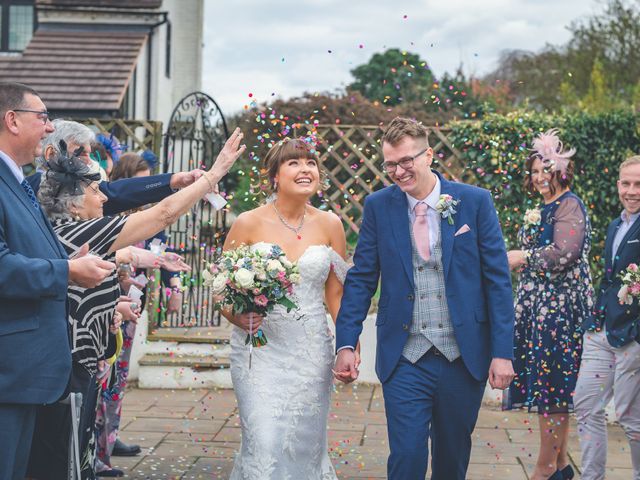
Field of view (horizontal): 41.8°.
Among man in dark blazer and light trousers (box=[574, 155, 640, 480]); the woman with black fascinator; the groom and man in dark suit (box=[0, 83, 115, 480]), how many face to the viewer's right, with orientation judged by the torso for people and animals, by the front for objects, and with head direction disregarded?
2

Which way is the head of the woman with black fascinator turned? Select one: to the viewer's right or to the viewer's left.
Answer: to the viewer's right

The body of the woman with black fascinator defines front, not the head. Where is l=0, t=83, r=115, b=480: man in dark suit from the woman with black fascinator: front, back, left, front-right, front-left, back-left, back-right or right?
right

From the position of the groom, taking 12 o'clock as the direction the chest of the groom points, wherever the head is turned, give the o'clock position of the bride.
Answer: The bride is roughly at 4 o'clock from the groom.

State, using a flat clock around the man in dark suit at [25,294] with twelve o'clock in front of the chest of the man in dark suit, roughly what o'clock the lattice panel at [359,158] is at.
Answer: The lattice panel is roughly at 10 o'clock from the man in dark suit.

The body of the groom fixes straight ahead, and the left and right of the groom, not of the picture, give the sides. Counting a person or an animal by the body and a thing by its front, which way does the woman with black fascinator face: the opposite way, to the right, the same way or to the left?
to the left

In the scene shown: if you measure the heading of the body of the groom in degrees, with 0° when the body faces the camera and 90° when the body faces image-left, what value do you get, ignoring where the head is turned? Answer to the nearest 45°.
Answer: approximately 0°

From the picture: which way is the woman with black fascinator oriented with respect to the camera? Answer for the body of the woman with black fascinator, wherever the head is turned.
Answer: to the viewer's right

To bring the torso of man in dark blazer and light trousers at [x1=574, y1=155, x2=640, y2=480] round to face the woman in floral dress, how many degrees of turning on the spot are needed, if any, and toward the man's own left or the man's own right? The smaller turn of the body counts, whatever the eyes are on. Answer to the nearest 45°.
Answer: approximately 90° to the man's own right

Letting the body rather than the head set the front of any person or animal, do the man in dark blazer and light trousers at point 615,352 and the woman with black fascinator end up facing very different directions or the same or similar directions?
very different directions

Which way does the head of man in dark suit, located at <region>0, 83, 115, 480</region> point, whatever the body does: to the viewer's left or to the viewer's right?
to the viewer's right

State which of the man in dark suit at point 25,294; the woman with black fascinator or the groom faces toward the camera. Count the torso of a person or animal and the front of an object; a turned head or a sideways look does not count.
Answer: the groom

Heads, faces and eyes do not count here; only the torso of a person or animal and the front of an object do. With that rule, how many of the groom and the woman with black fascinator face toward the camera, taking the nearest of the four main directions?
1

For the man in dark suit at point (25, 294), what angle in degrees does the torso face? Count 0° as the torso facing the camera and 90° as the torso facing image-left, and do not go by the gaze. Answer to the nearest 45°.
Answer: approximately 270°
